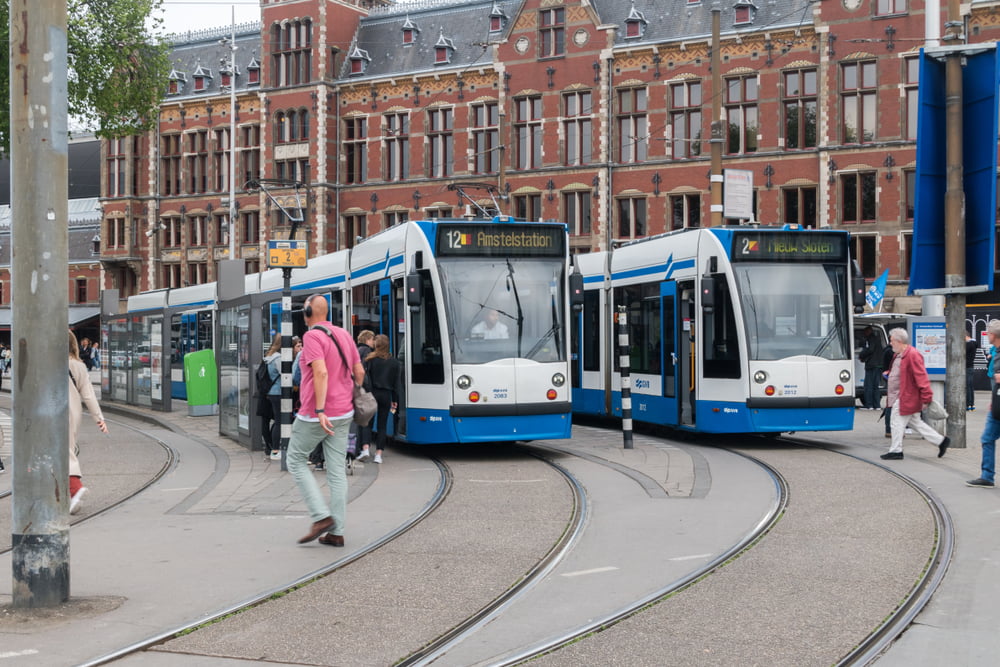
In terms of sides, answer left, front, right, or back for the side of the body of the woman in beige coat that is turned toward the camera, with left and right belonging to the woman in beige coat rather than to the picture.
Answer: left

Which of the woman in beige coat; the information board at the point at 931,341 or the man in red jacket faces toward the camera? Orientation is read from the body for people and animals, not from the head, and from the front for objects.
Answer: the information board

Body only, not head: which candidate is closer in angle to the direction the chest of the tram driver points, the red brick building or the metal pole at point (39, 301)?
the metal pole

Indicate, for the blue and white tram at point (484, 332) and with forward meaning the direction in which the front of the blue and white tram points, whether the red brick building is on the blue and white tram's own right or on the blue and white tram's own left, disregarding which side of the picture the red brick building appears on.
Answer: on the blue and white tram's own left
